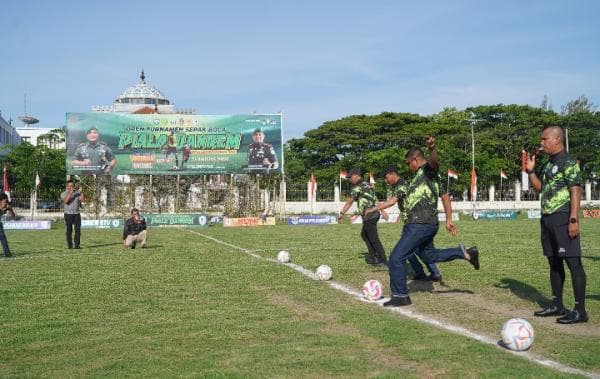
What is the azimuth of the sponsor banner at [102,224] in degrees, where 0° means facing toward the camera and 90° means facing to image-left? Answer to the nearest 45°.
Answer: approximately 0°

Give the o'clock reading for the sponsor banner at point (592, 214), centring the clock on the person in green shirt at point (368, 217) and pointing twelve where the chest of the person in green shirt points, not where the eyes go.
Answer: The sponsor banner is roughly at 4 o'clock from the person in green shirt.

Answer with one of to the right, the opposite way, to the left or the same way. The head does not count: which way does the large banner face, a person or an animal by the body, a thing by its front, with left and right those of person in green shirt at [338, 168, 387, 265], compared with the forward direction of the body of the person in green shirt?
to the left

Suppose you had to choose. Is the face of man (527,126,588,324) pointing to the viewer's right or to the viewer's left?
to the viewer's left

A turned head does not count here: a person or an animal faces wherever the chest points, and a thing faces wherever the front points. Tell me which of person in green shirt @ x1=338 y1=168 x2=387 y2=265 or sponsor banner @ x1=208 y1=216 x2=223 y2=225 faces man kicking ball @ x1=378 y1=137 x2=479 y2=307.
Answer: the sponsor banner

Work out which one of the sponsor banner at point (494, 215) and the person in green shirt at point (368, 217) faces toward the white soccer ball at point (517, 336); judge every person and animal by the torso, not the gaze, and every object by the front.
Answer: the sponsor banner

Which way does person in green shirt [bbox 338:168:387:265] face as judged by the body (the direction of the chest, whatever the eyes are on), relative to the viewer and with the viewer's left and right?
facing to the left of the viewer

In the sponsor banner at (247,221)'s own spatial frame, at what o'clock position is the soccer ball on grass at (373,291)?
The soccer ball on grass is roughly at 12 o'clock from the sponsor banner.

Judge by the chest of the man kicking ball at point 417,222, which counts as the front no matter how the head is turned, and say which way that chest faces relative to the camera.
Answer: to the viewer's left

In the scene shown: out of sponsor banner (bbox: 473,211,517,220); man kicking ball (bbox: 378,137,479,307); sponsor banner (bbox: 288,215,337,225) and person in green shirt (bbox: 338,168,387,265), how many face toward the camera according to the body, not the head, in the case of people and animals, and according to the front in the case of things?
2

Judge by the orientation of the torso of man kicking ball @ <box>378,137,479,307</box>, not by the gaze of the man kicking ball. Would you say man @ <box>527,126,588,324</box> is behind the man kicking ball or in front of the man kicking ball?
behind
